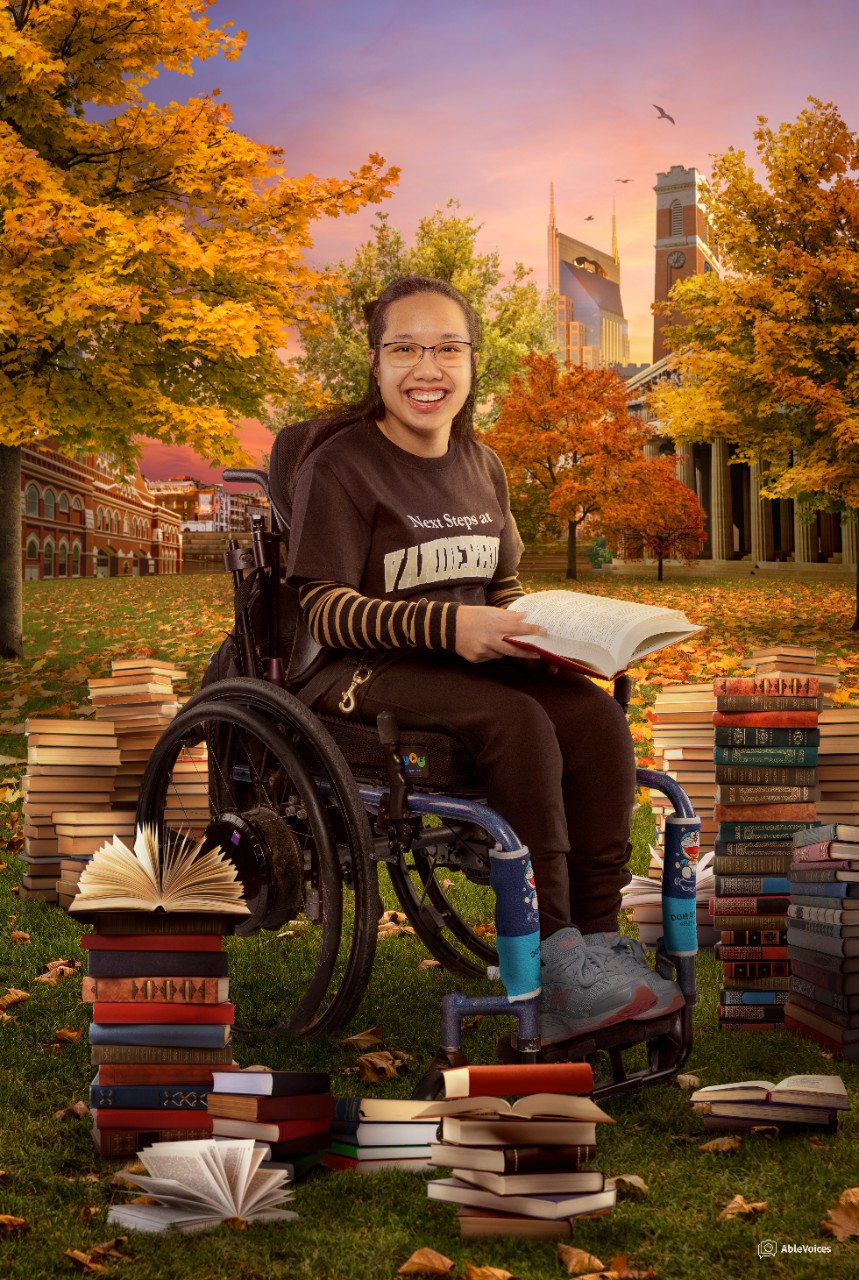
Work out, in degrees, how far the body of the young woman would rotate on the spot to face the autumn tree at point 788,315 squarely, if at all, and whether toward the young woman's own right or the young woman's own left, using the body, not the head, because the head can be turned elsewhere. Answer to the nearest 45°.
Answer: approximately 135° to the young woman's own left

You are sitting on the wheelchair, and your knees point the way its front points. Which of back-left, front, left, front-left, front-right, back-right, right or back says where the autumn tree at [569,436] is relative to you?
back-left

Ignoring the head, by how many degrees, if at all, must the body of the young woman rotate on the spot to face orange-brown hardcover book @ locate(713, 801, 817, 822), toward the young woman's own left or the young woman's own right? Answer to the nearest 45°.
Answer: approximately 90° to the young woman's own left

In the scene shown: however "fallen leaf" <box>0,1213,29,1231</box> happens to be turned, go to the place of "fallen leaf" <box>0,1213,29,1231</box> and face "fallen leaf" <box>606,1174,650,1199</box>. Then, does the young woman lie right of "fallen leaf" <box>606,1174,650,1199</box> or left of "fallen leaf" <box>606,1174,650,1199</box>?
left

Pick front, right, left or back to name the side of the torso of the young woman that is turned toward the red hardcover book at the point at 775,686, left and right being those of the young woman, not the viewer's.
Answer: left

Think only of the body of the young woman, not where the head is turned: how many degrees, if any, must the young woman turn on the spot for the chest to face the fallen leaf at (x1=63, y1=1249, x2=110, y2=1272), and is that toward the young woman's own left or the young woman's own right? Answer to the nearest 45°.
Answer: approximately 90° to the young woman's own right

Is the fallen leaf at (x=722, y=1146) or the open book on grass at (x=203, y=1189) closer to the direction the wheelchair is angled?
the fallen leaf

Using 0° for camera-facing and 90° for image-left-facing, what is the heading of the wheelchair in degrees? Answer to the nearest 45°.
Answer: approximately 315°
